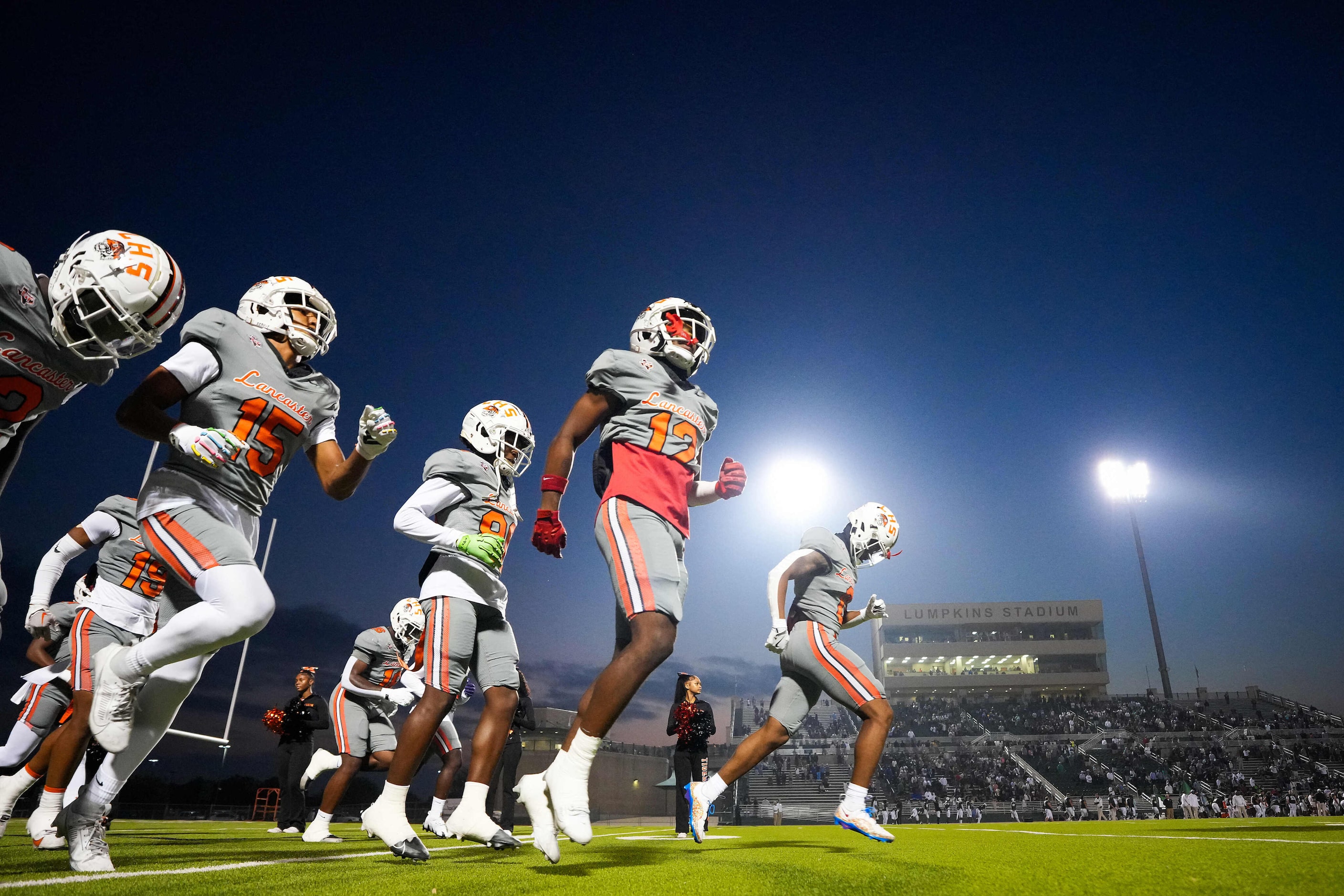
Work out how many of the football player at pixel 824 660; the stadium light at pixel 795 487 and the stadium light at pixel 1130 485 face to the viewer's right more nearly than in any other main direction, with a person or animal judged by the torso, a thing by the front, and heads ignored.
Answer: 1

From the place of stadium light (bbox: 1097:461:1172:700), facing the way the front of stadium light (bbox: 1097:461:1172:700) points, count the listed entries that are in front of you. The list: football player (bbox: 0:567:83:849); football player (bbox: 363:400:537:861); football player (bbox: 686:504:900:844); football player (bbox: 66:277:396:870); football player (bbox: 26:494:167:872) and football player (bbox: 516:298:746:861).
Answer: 6

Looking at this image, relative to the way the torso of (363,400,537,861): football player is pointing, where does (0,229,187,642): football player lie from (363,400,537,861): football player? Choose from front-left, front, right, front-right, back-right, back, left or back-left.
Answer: right

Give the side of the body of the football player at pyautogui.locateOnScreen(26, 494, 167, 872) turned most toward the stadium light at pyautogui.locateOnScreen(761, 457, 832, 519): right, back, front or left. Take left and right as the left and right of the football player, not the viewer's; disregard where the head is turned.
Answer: left

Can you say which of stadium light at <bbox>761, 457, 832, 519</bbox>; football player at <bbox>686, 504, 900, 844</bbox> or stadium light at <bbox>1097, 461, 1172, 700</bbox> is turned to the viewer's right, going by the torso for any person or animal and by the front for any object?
the football player

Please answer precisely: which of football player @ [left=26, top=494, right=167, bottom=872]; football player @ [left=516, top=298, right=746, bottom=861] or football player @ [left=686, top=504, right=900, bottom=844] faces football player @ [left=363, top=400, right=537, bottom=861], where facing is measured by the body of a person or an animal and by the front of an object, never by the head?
football player @ [left=26, top=494, right=167, bottom=872]

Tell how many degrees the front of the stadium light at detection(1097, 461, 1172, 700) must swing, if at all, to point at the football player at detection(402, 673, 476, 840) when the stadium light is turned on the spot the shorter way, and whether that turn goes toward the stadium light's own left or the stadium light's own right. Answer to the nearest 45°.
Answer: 0° — it already faces them

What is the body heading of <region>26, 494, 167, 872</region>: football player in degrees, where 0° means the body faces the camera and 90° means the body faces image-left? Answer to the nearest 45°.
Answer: approximately 315°

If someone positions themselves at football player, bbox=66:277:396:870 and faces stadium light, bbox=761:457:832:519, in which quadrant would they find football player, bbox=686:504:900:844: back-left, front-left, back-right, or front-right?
front-right

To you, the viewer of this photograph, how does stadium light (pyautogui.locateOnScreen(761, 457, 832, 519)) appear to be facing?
facing the viewer

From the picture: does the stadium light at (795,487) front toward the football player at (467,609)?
yes

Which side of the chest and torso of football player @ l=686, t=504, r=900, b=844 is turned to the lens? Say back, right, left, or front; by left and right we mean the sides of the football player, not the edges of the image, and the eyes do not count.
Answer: right

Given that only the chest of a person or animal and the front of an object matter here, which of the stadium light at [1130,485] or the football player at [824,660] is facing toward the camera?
the stadium light

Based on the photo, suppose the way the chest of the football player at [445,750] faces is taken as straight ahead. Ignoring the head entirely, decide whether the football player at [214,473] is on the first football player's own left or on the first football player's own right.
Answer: on the first football player's own right

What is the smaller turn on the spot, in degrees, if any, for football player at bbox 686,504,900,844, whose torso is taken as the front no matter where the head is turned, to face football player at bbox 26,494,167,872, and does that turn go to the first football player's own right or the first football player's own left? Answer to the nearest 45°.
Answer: approximately 180°

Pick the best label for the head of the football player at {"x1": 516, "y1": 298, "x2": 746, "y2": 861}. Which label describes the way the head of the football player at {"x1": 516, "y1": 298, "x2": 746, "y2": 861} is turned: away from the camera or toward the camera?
toward the camera

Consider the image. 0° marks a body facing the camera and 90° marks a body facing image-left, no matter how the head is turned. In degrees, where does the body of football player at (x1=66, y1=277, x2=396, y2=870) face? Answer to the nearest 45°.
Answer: approximately 315°

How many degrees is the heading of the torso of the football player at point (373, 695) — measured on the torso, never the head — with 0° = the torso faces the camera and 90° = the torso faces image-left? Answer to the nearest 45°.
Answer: approximately 315°

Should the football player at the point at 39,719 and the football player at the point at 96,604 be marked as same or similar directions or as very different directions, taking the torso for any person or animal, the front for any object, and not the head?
same or similar directions
